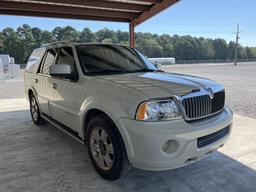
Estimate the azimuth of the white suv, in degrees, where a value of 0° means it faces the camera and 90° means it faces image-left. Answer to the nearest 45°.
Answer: approximately 315°
